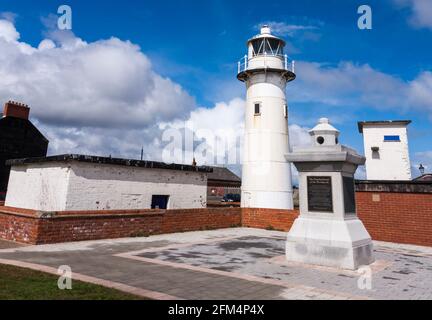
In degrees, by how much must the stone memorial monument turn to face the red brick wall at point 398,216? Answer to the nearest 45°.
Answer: approximately 135° to its left

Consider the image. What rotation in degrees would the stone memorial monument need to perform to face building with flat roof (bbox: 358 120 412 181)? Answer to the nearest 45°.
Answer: approximately 180°

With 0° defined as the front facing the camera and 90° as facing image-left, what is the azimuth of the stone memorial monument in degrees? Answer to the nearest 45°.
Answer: approximately 0°

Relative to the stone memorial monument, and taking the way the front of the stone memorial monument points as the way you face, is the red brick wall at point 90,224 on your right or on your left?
on your right

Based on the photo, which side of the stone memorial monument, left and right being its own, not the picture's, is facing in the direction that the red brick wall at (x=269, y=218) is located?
back

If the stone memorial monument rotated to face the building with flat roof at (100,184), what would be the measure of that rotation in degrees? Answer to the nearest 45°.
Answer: approximately 90° to its right

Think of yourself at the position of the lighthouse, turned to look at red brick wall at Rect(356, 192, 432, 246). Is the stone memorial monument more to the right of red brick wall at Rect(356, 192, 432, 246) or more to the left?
right

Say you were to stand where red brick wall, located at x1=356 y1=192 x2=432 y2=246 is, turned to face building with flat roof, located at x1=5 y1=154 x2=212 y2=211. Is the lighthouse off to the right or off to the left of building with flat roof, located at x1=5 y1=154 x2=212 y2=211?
right

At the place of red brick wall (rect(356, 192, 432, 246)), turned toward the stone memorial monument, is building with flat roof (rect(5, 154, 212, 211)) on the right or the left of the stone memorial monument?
right

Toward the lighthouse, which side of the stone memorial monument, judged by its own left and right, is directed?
back

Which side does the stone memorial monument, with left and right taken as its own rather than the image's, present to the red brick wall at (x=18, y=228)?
right
